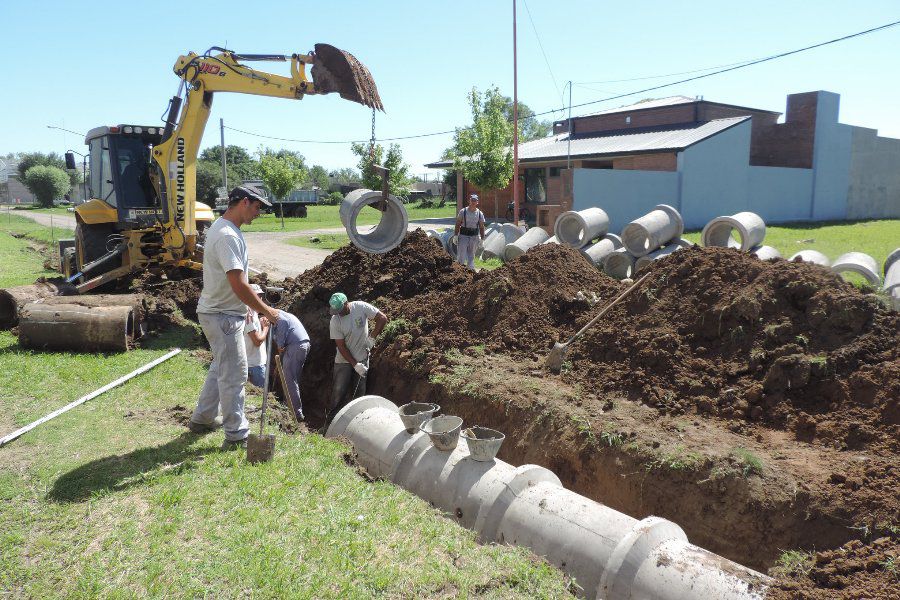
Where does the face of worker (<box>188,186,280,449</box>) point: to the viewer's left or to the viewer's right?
to the viewer's right

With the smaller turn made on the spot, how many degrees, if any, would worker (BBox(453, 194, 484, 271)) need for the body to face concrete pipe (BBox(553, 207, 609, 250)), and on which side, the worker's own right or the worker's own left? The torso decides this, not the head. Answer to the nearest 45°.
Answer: approximately 135° to the worker's own left

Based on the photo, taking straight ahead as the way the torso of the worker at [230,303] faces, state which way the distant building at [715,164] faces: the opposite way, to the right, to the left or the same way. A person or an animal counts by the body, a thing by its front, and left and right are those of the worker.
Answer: the opposite way

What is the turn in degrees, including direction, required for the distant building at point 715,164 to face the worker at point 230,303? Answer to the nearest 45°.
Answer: approximately 45° to its left

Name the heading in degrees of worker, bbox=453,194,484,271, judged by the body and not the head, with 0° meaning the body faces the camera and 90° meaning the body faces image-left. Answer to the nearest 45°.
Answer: approximately 0°

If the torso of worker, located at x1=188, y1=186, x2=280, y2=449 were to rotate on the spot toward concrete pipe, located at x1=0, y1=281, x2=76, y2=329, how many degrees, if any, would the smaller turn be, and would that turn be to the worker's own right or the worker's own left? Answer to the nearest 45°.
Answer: approximately 135° to the worker's own left

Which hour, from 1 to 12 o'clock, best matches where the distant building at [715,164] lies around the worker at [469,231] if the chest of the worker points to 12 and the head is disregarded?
The distant building is roughly at 7 o'clock from the worker.

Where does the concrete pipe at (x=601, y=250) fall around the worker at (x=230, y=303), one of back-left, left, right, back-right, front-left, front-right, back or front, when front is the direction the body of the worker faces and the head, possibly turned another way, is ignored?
front-left

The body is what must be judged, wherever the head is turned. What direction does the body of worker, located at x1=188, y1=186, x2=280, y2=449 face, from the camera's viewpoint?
to the viewer's right

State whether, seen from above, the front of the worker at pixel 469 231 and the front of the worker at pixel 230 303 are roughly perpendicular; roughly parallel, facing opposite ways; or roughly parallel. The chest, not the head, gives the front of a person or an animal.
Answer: roughly perpendicular

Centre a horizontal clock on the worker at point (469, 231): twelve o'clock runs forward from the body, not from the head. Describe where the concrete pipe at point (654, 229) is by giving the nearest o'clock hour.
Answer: The concrete pipe is roughly at 9 o'clock from the worker.
